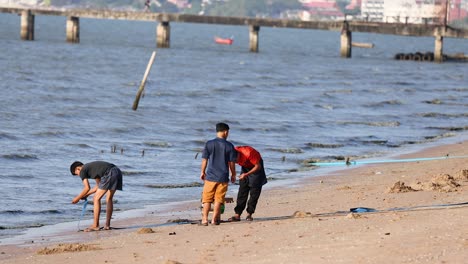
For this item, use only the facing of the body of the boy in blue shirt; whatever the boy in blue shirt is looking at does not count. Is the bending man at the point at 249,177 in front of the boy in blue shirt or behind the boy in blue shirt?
in front

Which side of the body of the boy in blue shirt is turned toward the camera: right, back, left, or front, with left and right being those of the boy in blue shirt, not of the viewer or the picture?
back
